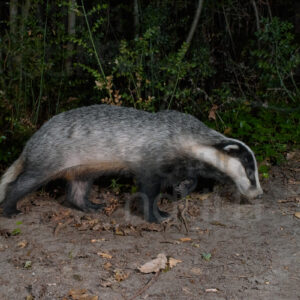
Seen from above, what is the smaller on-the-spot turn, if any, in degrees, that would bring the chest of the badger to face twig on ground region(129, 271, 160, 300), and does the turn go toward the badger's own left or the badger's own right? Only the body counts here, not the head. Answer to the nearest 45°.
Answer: approximately 90° to the badger's own right

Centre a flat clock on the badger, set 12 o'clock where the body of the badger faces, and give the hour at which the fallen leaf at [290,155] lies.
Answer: The fallen leaf is roughly at 11 o'clock from the badger.

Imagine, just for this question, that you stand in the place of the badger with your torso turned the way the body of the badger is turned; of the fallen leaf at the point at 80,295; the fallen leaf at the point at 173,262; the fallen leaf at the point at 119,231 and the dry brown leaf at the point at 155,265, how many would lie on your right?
4

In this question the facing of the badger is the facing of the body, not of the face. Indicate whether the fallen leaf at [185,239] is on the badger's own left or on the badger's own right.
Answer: on the badger's own right

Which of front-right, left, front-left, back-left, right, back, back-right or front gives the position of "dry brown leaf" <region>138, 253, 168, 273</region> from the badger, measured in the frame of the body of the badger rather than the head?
right

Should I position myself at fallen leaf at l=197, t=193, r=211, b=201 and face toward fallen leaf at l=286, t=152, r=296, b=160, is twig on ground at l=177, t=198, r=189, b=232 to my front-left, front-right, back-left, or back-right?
back-right

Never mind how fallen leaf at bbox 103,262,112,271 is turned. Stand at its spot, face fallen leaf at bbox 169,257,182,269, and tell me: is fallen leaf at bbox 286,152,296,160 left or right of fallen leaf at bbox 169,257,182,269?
left

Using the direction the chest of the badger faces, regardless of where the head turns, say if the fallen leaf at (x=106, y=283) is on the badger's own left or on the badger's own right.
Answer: on the badger's own right

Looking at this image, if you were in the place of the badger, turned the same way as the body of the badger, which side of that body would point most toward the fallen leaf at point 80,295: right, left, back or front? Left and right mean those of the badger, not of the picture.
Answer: right

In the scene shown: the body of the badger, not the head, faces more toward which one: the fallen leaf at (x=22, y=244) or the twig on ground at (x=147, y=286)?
the twig on ground

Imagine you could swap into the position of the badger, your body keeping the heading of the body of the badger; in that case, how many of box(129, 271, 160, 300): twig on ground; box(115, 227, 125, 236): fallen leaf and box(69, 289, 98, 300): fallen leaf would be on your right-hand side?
3

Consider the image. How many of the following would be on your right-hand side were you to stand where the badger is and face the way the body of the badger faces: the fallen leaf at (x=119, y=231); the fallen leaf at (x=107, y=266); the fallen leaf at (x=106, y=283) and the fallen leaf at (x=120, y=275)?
4

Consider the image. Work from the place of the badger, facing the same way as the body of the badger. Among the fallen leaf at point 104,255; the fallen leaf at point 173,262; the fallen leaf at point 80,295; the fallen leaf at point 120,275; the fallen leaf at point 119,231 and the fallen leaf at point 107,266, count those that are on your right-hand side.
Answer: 6

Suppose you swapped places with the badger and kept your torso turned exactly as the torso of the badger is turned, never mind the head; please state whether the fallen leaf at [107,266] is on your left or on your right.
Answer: on your right

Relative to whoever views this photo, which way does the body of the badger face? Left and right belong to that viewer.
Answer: facing to the right of the viewer
